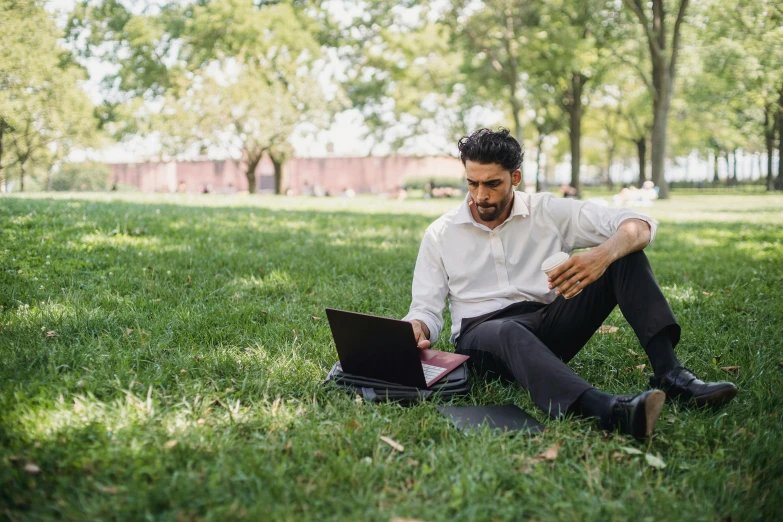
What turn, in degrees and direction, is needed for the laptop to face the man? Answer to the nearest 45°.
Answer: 0° — it already faces them

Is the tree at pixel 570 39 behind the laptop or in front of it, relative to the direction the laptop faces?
in front

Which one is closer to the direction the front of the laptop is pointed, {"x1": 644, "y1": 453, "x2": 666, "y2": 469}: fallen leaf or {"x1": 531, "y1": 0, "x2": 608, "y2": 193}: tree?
the tree

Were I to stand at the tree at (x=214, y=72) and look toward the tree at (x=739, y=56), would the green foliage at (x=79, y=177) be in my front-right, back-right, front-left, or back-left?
back-left

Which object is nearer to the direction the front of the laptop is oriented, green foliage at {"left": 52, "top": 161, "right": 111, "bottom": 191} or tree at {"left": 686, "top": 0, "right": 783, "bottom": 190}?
the tree

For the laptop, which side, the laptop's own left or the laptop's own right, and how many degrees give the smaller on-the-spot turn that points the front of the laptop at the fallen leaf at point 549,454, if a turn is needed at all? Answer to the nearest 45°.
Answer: approximately 90° to the laptop's own right

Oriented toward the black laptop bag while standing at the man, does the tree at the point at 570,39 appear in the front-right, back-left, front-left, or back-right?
back-right

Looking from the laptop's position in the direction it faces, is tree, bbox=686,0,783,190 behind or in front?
in front

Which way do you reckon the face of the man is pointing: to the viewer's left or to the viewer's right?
to the viewer's left

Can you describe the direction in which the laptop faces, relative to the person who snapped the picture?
facing away from the viewer and to the right of the viewer

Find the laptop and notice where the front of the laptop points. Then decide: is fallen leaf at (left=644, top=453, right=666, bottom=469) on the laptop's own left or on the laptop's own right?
on the laptop's own right

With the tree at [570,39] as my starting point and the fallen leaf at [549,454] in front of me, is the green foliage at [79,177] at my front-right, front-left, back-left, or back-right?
back-right

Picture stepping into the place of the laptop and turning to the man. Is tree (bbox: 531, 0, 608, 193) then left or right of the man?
left

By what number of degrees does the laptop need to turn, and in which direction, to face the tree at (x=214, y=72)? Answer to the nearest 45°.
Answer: approximately 45° to its left
